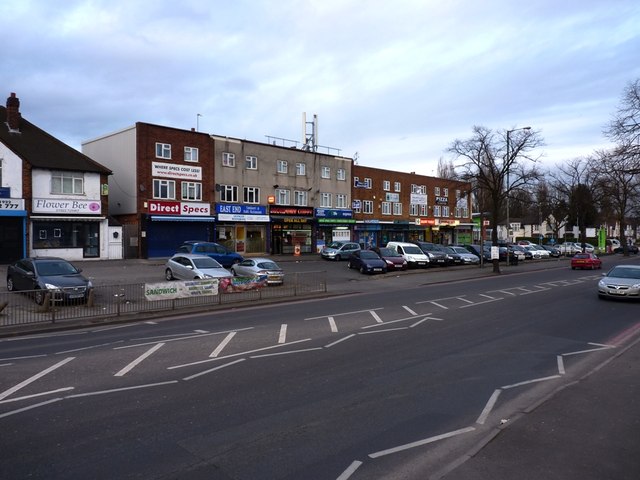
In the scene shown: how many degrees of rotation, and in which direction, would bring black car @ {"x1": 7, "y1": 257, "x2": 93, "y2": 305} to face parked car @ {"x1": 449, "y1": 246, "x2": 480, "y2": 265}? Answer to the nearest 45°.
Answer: approximately 45° to its left

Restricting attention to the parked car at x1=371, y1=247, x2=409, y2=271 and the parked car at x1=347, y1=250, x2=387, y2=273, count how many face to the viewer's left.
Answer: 0

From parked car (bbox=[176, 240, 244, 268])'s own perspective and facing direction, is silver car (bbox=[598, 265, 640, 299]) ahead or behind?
ahead

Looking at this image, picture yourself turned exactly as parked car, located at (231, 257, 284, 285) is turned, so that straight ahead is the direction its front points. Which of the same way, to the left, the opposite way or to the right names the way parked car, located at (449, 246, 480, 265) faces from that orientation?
the opposite way
